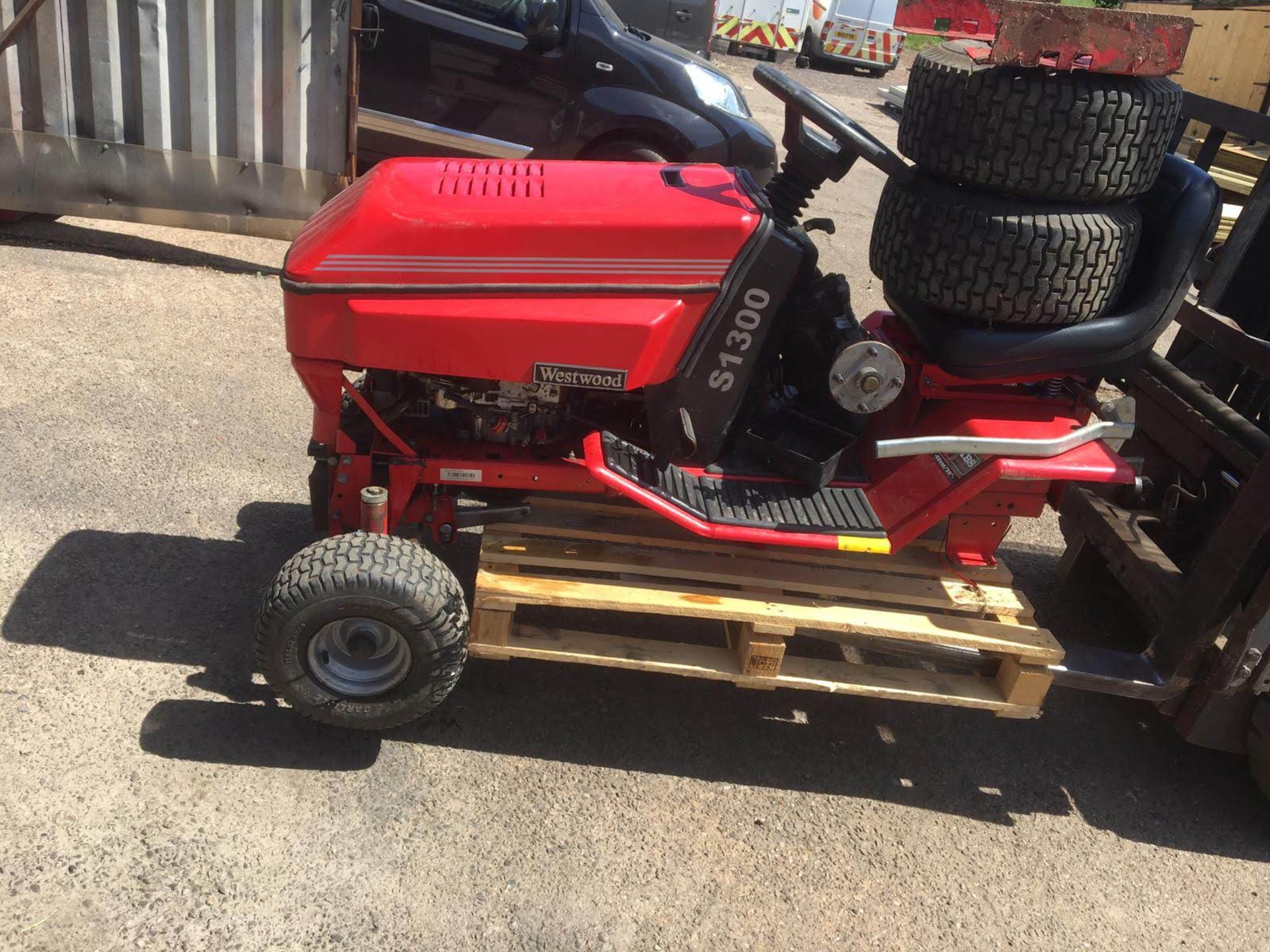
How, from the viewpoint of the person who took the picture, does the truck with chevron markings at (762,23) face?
facing away from the viewer

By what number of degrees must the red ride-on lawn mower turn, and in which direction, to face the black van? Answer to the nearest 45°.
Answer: approximately 90° to its right

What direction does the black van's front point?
to the viewer's right

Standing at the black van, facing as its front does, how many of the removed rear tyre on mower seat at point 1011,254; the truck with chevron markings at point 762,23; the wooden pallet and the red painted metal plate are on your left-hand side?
1

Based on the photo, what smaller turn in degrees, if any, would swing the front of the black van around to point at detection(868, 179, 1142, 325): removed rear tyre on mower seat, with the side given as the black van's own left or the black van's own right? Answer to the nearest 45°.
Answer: approximately 90° to the black van's own right

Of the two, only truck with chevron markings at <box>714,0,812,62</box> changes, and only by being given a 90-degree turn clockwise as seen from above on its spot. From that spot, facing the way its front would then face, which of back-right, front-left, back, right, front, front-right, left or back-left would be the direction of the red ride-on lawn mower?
right

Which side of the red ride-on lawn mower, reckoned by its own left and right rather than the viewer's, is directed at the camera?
left

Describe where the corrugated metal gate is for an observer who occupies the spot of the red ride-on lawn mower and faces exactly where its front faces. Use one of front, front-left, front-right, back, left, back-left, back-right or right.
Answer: front-right

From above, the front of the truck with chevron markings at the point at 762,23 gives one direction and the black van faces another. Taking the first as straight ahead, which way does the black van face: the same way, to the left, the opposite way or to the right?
to the right

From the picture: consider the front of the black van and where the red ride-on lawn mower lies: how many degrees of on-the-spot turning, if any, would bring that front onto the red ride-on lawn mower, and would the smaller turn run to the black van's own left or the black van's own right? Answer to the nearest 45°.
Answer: approximately 90° to the black van's own right

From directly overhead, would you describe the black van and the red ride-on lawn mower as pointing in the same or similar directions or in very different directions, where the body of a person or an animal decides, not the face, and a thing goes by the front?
very different directions
